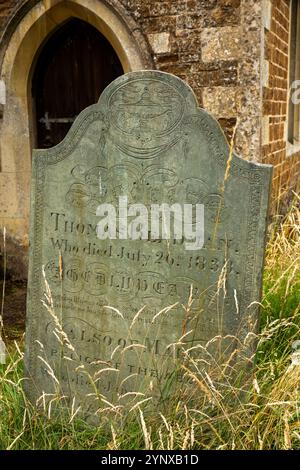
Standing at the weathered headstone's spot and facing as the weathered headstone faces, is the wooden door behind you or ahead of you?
behind

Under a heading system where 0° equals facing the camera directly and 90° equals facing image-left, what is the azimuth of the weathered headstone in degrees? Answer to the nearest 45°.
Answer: approximately 0°
